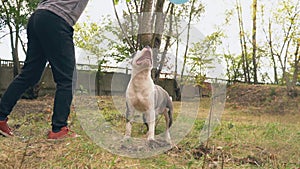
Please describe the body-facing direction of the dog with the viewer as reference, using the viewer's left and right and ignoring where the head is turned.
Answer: facing the viewer and to the left of the viewer

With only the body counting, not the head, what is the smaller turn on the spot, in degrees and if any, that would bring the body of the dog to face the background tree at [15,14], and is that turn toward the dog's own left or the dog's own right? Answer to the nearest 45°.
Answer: approximately 90° to the dog's own right
